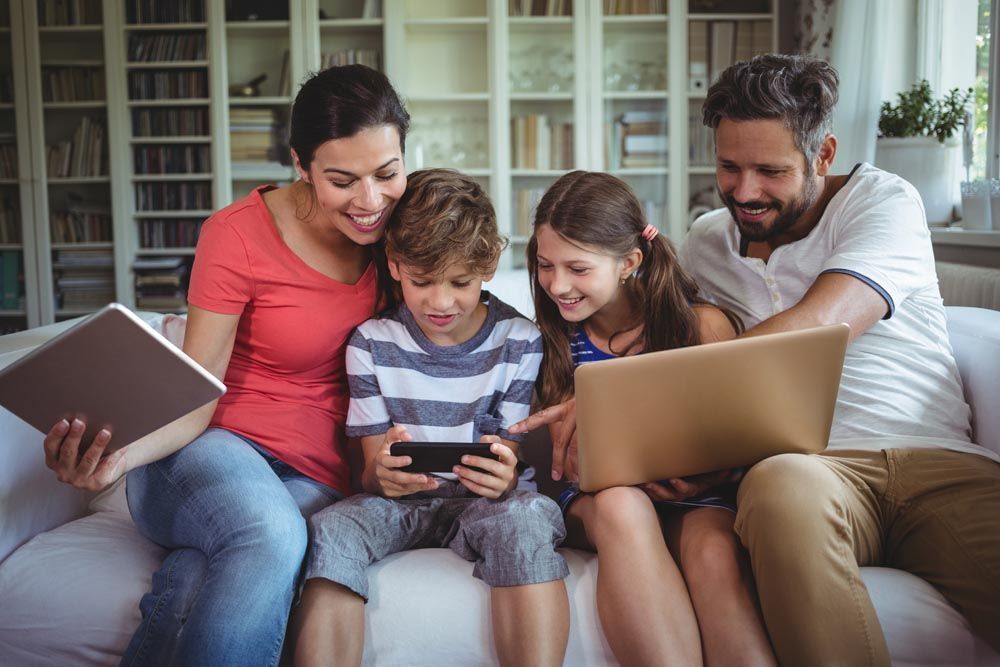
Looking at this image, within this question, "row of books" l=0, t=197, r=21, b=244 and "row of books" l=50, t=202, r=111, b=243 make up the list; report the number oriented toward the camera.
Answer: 2

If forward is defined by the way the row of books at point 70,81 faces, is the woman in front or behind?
in front

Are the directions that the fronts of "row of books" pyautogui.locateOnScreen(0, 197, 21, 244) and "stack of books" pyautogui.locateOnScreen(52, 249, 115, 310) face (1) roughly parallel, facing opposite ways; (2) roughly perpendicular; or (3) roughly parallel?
roughly parallel

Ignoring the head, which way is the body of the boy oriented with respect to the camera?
toward the camera

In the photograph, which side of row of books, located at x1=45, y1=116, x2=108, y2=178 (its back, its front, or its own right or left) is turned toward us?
front

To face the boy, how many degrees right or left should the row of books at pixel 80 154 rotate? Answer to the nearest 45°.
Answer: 0° — it already faces them

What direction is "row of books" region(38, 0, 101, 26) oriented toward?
toward the camera

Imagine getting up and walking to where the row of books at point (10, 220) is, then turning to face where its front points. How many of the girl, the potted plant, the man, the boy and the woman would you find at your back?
0

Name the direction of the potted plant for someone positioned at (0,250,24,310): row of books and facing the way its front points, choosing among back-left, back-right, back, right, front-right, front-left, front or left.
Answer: front-left

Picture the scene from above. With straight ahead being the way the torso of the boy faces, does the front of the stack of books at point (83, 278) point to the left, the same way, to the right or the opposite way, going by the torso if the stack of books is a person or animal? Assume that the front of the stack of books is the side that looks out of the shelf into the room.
the same way

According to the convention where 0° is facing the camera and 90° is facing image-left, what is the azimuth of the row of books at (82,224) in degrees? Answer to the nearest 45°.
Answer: approximately 0°

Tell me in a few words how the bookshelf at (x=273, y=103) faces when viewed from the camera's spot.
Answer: facing the viewer

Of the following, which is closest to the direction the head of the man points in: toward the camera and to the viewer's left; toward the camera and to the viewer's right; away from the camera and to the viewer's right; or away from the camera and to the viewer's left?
toward the camera and to the viewer's left

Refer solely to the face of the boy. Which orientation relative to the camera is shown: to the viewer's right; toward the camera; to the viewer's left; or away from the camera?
toward the camera

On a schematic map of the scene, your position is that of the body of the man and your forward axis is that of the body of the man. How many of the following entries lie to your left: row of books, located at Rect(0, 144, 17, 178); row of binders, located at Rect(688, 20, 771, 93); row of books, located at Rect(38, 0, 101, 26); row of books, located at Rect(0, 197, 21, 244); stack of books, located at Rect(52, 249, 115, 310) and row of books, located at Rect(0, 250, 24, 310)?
0
